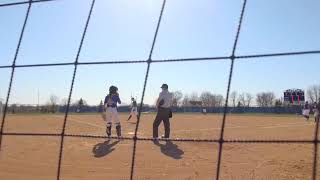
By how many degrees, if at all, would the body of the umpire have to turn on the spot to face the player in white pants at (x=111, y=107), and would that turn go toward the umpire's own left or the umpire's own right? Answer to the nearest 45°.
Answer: approximately 90° to the umpire's own left
